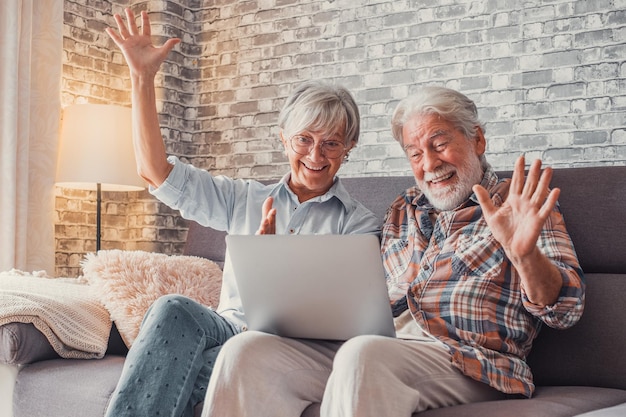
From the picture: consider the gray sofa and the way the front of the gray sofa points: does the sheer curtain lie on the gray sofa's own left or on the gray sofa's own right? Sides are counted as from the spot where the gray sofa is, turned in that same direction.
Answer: on the gray sofa's own right

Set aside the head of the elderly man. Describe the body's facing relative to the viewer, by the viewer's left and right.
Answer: facing the viewer and to the left of the viewer

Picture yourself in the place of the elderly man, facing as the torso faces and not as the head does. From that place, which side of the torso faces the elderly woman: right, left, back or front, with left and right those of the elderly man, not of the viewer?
right

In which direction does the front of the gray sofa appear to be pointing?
toward the camera

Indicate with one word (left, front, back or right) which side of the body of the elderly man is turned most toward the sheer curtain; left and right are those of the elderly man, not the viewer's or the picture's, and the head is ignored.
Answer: right

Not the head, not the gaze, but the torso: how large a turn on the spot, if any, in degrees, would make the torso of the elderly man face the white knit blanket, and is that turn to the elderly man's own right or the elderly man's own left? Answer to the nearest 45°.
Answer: approximately 45° to the elderly man's own right
